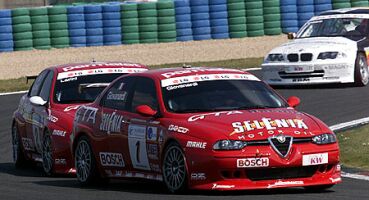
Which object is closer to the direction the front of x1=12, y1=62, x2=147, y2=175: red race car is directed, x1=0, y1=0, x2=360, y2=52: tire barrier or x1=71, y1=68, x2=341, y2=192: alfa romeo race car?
the alfa romeo race car

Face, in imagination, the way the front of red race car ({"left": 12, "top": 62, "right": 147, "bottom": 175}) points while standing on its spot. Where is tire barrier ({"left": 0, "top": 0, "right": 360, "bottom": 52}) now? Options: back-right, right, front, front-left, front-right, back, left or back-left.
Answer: back-left

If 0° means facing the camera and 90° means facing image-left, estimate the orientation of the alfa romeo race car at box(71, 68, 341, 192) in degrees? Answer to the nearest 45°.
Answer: approximately 315°

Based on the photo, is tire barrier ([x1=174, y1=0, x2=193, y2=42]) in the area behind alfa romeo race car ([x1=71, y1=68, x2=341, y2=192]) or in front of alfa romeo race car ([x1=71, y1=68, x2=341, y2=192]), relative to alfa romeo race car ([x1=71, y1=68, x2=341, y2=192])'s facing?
behind

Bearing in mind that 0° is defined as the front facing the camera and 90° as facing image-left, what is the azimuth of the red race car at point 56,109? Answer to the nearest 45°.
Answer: approximately 315°

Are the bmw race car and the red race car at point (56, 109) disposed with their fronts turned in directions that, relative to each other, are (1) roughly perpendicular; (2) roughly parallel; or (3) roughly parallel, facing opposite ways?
roughly perpendicular

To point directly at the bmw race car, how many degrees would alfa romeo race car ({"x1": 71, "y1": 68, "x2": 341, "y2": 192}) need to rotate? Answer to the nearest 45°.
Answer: approximately 135° to its left

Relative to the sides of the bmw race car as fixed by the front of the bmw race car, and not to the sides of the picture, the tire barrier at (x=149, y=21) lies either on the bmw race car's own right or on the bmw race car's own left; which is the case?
on the bmw race car's own right

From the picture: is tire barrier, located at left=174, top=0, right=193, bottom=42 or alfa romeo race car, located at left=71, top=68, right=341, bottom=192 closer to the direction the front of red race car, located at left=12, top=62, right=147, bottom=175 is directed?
the alfa romeo race car

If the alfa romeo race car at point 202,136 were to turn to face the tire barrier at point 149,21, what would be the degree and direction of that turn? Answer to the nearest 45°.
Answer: approximately 135° to its left
